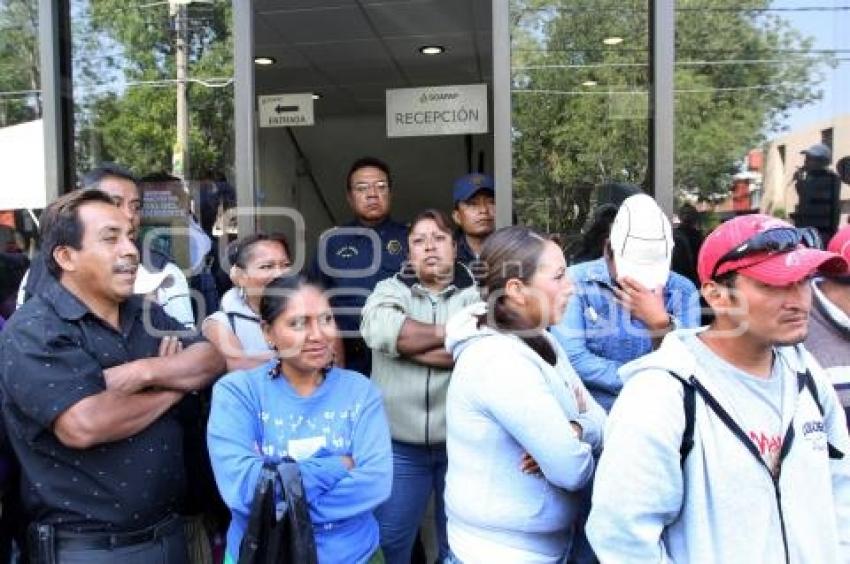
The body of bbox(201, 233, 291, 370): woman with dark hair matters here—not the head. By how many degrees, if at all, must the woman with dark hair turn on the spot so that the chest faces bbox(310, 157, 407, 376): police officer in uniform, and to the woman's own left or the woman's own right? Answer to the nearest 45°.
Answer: approximately 90° to the woman's own left

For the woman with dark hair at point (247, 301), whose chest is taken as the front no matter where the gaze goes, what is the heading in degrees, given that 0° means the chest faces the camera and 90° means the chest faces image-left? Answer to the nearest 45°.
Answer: approximately 315°

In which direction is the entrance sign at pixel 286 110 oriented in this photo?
toward the camera

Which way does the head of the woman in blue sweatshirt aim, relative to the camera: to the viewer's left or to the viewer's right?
to the viewer's right

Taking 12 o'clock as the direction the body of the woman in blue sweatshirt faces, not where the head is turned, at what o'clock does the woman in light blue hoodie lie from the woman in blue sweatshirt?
The woman in light blue hoodie is roughly at 10 o'clock from the woman in blue sweatshirt.

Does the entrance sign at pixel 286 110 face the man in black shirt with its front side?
yes

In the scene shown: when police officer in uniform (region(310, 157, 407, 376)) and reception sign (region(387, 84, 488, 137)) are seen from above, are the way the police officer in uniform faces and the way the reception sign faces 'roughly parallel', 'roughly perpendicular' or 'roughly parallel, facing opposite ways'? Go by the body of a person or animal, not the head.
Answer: roughly parallel

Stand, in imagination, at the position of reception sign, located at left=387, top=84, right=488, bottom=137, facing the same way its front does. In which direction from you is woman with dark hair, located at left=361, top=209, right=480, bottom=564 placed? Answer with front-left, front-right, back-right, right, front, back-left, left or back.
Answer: front

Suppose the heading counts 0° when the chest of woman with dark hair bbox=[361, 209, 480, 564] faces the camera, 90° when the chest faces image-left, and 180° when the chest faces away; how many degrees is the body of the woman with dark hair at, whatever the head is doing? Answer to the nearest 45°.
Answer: approximately 0°

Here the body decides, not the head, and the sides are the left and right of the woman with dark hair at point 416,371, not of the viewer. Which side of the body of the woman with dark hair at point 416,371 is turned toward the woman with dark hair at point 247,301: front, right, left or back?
right

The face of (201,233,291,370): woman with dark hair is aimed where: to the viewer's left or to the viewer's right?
to the viewer's right
